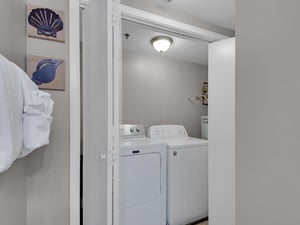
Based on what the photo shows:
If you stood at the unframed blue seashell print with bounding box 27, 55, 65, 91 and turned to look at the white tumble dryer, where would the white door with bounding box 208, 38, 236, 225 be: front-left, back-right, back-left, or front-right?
front-right

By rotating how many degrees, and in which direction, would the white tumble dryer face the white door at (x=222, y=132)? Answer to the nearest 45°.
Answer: approximately 45° to its left

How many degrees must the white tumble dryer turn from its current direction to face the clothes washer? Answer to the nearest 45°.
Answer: approximately 90° to its left

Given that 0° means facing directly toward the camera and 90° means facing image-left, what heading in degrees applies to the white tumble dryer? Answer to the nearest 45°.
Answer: approximately 315°
